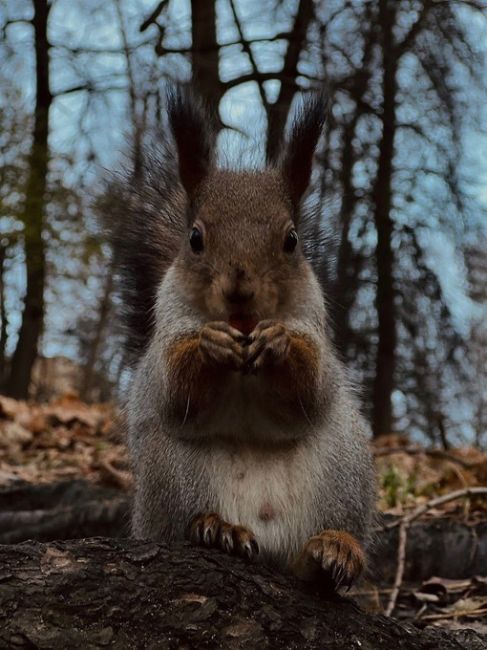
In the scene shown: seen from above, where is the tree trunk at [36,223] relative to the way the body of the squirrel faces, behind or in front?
behind

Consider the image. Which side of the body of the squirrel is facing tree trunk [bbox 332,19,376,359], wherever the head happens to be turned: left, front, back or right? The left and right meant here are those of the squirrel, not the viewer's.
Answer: back

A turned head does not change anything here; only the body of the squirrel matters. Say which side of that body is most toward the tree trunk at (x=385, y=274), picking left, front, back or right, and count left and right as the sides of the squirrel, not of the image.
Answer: back

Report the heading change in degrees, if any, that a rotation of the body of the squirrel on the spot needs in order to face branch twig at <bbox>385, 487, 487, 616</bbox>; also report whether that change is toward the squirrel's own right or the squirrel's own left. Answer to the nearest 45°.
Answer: approximately 135° to the squirrel's own left

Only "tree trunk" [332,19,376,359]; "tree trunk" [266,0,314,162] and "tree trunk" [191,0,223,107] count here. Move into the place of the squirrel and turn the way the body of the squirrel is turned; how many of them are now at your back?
3

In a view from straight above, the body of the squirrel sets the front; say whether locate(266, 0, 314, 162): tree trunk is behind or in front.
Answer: behind

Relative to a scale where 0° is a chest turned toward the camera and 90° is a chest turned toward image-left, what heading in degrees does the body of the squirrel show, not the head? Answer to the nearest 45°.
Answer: approximately 0°

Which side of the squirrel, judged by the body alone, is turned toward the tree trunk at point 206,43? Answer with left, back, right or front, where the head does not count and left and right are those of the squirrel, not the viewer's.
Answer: back

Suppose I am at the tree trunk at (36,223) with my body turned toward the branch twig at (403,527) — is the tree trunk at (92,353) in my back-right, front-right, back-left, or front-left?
back-left

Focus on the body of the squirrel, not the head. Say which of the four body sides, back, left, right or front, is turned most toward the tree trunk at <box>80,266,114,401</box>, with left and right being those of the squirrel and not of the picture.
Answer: back
